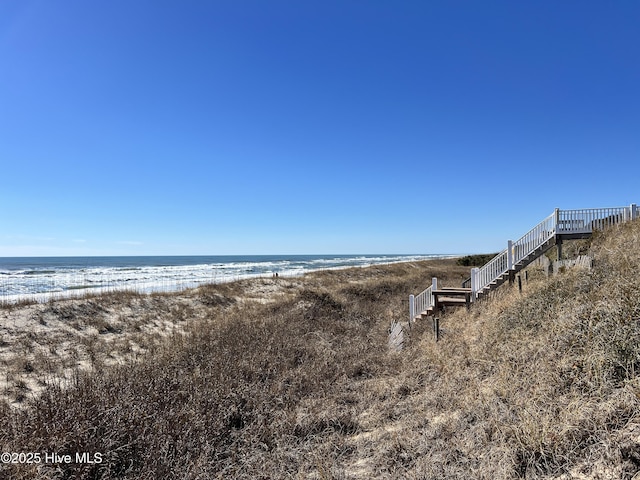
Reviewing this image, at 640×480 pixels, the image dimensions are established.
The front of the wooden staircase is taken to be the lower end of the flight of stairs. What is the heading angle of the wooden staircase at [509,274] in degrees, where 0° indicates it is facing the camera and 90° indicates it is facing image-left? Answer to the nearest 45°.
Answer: approximately 90°

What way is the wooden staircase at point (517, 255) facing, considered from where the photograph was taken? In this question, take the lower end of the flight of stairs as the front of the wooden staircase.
facing to the left of the viewer
